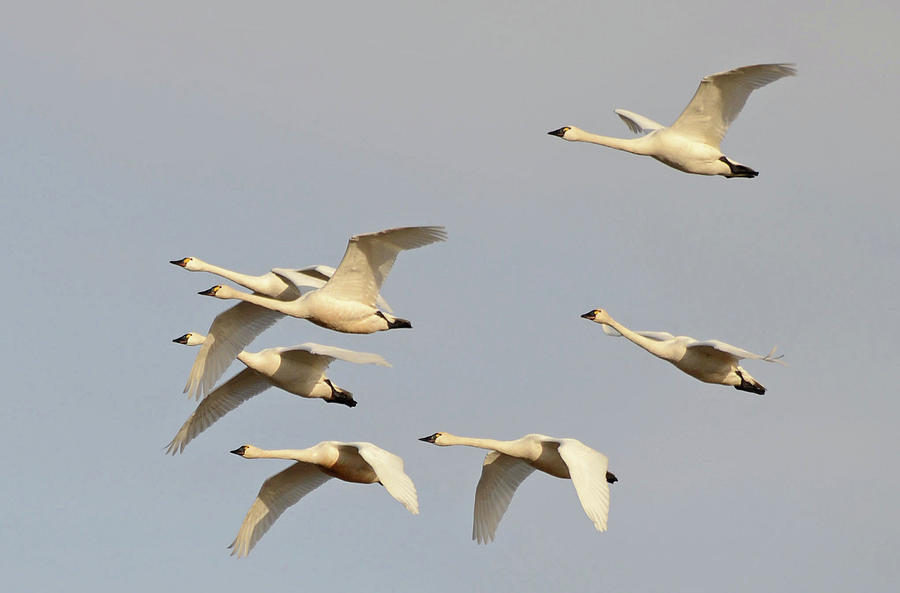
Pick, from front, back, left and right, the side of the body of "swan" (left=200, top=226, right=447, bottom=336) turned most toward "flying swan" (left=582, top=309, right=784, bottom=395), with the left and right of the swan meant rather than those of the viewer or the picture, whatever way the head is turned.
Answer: back

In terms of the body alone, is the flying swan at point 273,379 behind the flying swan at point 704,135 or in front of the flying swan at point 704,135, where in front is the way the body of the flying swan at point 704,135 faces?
in front

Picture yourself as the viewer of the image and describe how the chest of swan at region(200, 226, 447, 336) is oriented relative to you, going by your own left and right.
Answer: facing to the left of the viewer

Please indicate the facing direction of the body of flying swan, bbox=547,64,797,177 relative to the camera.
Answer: to the viewer's left

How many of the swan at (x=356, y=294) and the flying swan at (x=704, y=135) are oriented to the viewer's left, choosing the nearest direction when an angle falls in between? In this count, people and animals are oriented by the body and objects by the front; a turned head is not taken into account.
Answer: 2

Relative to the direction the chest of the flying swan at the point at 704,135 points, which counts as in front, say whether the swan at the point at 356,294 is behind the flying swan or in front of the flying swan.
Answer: in front
